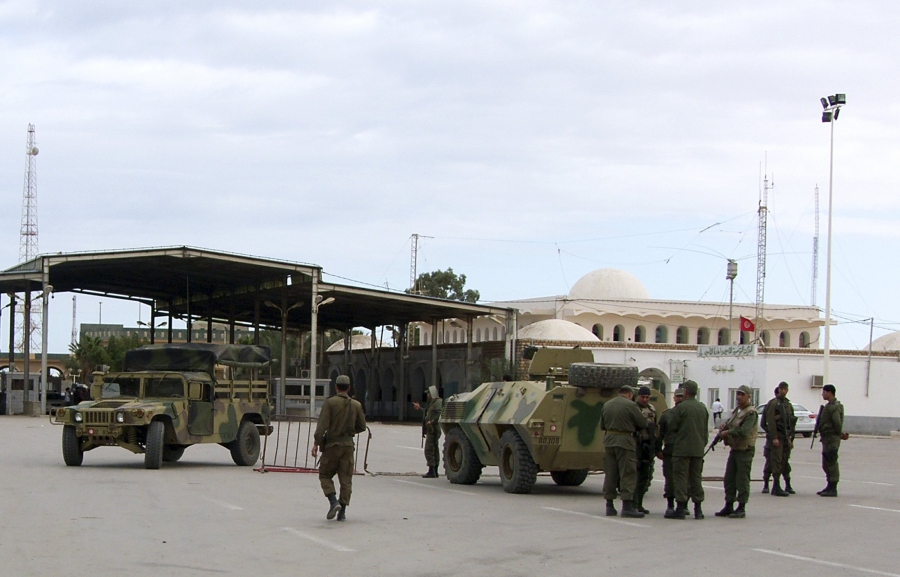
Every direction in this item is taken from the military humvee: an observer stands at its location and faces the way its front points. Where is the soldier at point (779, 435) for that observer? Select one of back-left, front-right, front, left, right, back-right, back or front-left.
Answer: left

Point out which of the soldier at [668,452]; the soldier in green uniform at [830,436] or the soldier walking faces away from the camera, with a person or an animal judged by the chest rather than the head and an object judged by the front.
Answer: the soldier walking

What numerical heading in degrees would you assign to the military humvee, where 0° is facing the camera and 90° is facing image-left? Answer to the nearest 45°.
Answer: approximately 45°

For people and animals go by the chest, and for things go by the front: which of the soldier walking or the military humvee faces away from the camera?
the soldier walking

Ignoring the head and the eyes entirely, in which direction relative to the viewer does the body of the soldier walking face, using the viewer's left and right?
facing away from the viewer

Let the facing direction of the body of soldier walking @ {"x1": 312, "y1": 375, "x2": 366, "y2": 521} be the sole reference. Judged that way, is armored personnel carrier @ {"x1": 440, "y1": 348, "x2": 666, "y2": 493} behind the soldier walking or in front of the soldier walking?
in front

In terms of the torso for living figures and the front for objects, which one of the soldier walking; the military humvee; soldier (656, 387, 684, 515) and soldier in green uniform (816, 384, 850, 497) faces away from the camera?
the soldier walking

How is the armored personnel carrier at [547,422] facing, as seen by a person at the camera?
facing away from the viewer and to the left of the viewer

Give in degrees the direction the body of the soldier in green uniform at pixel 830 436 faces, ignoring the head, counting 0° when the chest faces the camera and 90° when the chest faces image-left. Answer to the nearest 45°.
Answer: approximately 90°

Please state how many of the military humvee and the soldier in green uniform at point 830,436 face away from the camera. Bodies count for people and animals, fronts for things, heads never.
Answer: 0
